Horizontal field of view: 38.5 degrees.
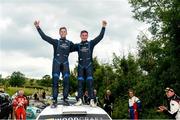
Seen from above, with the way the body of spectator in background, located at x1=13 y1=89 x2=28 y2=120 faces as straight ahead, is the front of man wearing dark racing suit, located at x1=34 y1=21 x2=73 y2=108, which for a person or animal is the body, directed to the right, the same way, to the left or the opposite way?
the same way

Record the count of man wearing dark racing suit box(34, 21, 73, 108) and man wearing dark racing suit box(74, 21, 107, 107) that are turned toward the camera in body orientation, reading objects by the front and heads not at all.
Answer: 2

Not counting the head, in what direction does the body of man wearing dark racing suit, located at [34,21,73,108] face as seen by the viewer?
toward the camera

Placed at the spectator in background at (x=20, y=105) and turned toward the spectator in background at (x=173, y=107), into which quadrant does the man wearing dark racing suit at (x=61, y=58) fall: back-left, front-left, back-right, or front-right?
front-right

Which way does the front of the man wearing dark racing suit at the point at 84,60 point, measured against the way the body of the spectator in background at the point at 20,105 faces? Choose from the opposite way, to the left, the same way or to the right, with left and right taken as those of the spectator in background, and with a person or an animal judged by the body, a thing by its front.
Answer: the same way

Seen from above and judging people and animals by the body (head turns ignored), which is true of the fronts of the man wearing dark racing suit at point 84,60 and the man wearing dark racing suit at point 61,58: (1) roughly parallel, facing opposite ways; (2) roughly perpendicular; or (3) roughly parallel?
roughly parallel

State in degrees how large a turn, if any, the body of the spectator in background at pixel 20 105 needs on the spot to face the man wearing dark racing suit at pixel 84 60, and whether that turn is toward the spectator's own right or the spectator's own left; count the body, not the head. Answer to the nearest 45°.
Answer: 0° — they already face them

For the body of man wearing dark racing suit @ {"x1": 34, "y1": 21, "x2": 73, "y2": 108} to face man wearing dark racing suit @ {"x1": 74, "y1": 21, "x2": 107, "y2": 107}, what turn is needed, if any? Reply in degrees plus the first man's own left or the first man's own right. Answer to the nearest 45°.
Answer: approximately 90° to the first man's own left

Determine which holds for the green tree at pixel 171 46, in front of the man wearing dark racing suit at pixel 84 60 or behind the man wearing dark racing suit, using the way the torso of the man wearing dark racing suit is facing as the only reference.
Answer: behind

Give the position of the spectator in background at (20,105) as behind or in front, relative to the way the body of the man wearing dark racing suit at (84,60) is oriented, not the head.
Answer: behind

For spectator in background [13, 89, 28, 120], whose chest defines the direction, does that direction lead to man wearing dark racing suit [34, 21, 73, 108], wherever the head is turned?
yes
